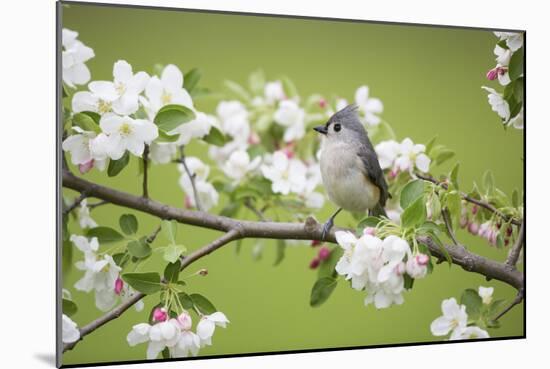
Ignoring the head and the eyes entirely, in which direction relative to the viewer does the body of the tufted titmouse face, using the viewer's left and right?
facing the viewer and to the left of the viewer
